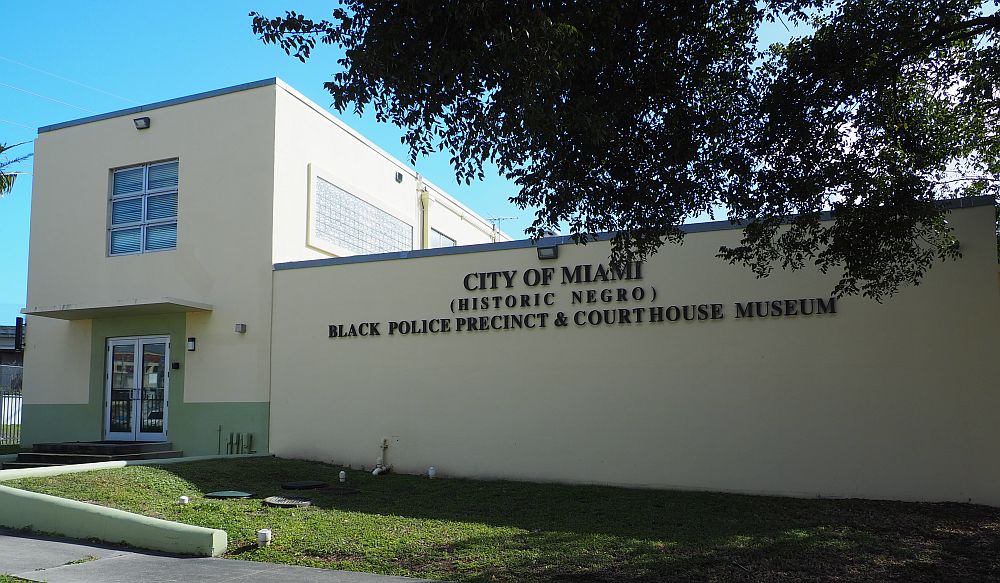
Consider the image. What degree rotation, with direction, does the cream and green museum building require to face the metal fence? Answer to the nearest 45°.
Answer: approximately 90° to its right

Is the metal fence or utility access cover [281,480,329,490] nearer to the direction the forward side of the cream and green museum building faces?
the utility access cover

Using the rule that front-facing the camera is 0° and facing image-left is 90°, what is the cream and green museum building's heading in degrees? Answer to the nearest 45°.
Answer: approximately 45°

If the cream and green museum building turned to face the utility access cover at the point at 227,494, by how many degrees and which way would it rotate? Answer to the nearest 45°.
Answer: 0° — it already faces it
